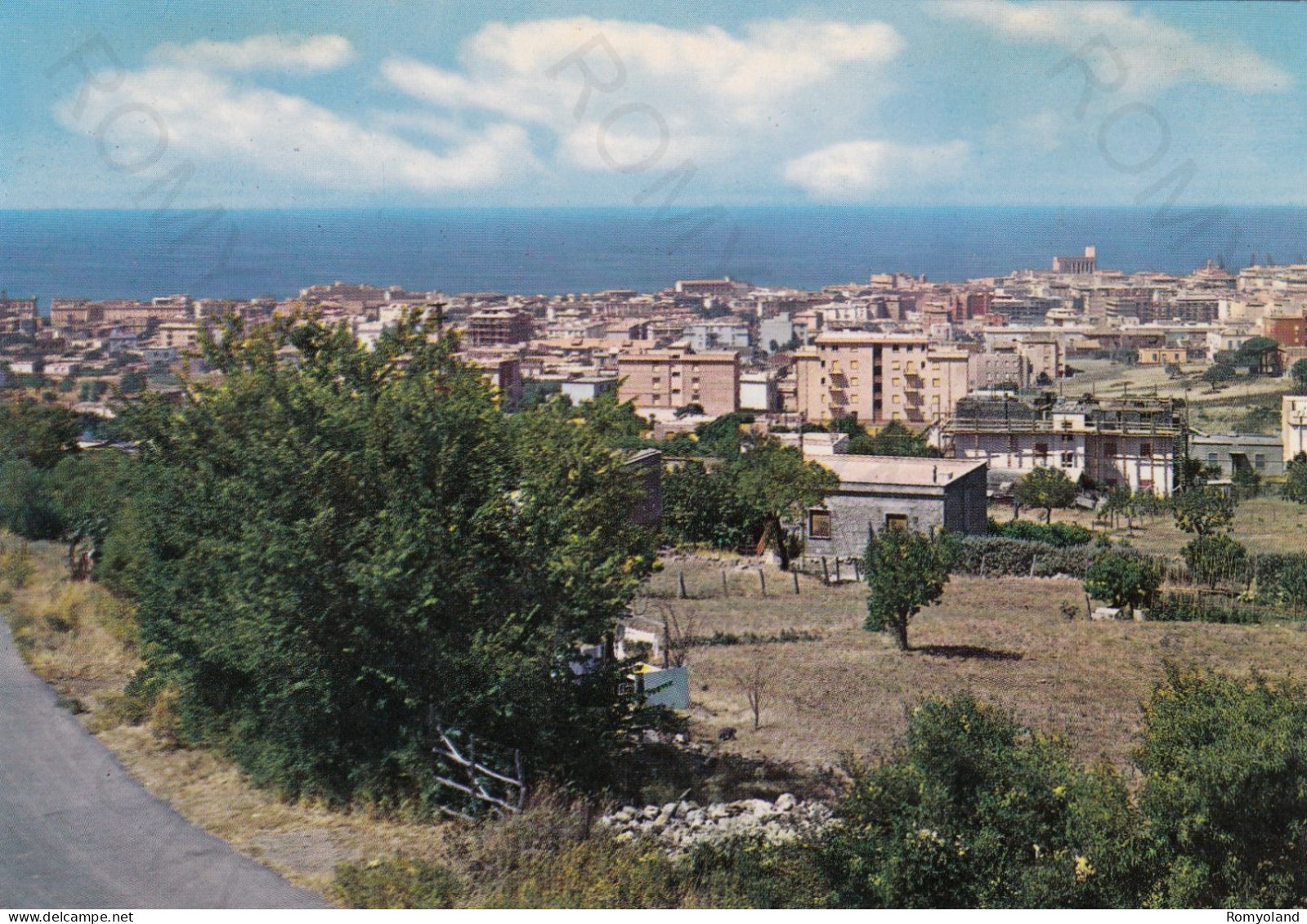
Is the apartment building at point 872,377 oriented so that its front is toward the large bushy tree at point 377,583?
yes

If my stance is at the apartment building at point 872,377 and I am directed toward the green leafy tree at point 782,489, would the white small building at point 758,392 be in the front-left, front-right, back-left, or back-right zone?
back-right

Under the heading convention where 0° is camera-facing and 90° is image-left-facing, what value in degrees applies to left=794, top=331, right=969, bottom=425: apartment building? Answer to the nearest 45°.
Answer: approximately 0°

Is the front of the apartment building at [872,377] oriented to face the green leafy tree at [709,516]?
yes

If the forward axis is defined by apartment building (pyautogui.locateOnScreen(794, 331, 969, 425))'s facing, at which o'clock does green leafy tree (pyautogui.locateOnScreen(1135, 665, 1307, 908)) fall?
The green leafy tree is roughly at 12 o'clock from the apartment building.

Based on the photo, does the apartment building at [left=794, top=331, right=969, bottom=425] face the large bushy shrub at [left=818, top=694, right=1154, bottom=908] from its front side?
yes

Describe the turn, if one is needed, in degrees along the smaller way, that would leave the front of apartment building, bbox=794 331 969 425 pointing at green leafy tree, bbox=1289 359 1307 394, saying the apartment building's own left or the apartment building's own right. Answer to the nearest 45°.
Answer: approximately 90° to the apartment building's own left

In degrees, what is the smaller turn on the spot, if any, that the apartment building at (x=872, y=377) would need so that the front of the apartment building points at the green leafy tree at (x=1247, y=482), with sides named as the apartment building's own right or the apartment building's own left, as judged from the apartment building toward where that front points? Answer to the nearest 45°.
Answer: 0° — it already faces it
